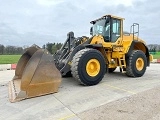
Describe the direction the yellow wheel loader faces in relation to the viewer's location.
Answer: facing the viewer and to the left of the viewer
